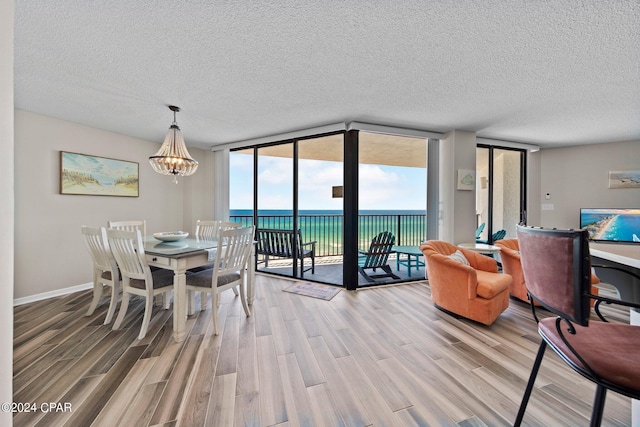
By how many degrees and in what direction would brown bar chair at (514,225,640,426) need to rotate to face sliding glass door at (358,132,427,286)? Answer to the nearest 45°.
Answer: approximately 90° to its left

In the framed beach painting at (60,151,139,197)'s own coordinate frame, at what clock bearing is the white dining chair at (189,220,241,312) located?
The white dining chair is roughly at 12 o'clock from the framed beach painting.

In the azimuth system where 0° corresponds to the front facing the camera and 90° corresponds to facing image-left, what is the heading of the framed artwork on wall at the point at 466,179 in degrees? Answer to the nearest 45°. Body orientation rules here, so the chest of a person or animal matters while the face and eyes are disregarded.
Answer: approximately 0°

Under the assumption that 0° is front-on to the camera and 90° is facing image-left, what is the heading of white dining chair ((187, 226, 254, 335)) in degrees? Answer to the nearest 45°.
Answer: approximately 135°

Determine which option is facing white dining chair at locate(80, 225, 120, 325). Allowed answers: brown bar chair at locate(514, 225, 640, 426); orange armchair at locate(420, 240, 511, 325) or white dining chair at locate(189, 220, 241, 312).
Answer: white dining chair at locate(189, 220, 241, 312)

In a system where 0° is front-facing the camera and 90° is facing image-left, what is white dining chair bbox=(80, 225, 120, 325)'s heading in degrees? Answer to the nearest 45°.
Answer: approximately 225°

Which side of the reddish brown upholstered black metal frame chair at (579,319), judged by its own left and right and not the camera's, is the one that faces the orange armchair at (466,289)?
left

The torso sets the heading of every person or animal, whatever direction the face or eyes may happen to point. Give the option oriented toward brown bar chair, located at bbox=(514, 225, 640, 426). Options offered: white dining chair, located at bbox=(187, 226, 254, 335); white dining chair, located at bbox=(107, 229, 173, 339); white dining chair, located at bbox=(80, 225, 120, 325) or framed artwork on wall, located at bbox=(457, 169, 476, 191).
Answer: the framed artwork on wall
